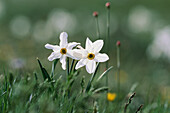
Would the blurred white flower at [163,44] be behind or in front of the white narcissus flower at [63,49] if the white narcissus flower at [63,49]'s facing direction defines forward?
behind

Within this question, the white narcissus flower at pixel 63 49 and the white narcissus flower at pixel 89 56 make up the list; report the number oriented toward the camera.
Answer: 2

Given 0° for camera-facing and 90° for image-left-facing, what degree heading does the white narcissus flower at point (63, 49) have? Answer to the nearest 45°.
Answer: approximately 0°
